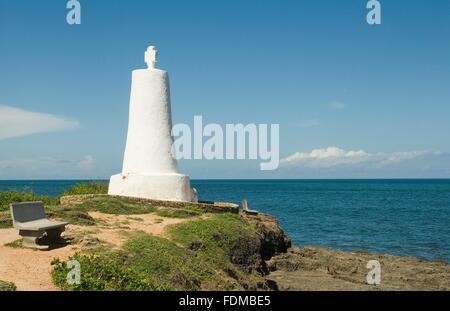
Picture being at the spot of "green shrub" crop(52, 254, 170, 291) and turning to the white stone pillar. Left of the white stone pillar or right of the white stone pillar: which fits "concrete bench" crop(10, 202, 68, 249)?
left

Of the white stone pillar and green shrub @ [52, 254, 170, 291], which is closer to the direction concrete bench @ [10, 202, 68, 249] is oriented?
the green shrub

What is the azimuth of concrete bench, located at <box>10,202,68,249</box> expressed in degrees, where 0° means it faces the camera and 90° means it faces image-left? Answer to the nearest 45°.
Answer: approximately 315°

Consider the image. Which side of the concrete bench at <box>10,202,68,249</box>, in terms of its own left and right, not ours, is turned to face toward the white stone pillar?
left
